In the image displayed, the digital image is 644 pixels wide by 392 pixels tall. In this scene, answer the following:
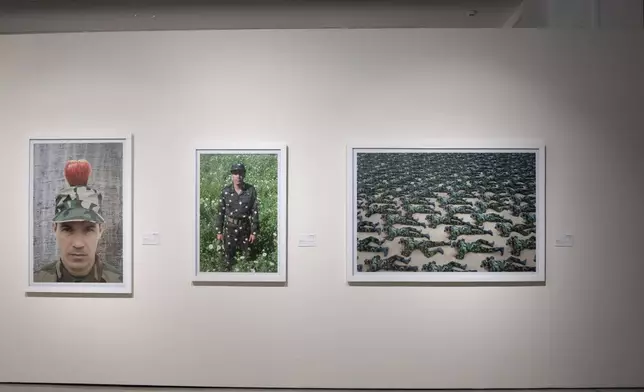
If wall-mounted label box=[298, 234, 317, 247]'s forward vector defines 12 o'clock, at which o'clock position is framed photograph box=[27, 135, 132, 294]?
The framed photograph is roughly at 3 o'clock from the wall-mounted label.

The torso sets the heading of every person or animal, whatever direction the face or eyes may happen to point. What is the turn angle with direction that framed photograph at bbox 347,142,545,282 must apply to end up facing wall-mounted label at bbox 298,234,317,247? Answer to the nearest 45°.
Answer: approximately 90° to its right

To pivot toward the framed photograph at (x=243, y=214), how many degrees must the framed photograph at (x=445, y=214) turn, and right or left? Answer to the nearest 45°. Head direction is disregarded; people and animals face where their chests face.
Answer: approximately 90° to its right

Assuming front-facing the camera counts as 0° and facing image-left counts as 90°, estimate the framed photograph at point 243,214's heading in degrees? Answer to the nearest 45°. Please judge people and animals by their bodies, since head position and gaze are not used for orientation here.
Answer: approximately 0°

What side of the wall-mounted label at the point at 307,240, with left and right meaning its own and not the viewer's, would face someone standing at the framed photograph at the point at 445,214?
left

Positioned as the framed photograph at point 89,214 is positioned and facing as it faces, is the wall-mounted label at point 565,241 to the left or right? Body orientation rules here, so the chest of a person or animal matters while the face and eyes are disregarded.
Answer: on its left

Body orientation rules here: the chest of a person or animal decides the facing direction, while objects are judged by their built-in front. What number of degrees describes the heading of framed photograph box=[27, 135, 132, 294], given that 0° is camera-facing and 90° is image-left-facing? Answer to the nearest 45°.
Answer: approximately 0°
